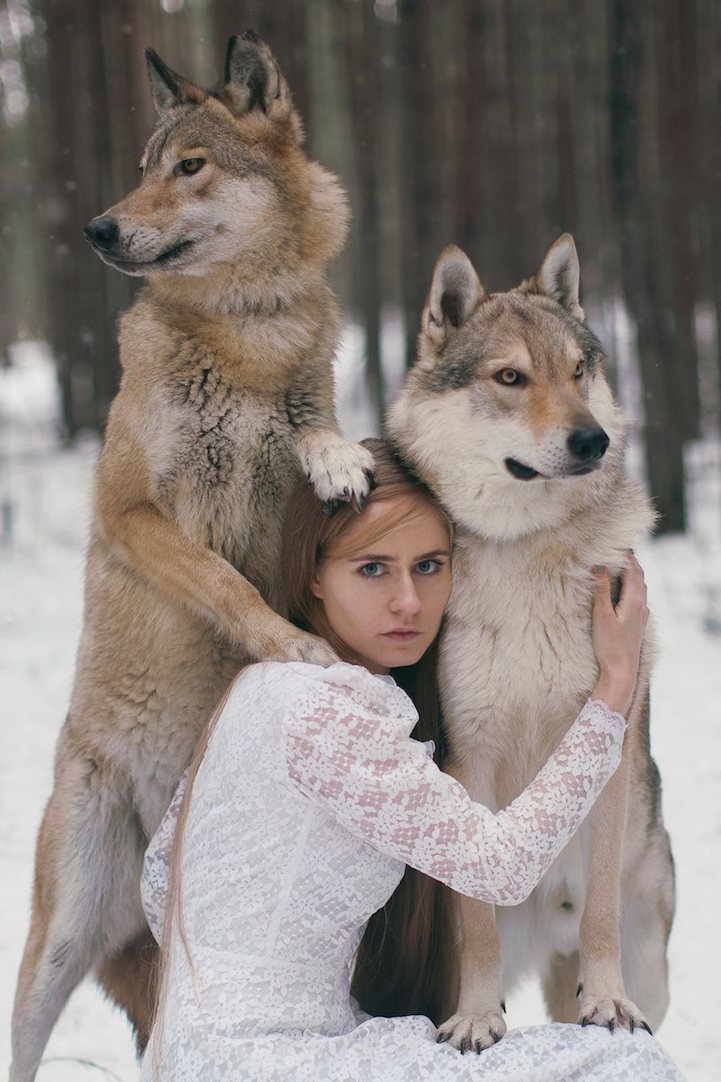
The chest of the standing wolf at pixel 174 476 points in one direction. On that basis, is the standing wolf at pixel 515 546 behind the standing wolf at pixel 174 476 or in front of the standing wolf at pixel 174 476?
in front

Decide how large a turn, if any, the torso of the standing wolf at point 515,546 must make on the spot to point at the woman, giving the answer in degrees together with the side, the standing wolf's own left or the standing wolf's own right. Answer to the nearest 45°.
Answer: approximately 45° to the standing wolf's own right

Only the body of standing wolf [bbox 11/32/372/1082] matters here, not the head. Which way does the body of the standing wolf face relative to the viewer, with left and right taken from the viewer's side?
facing the viewer and to the right of the viewer

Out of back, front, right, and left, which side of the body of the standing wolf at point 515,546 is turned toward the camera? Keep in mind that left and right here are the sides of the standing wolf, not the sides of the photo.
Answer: front
